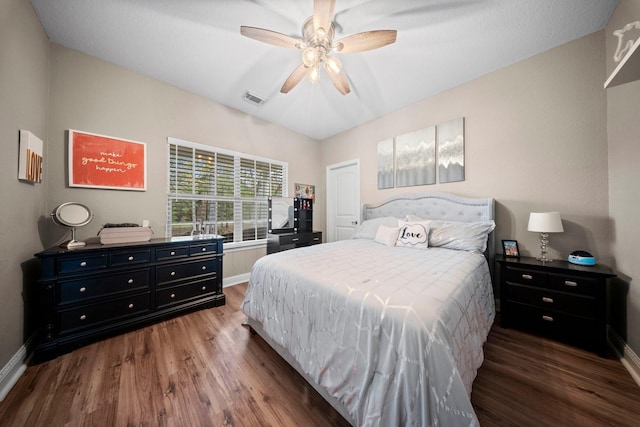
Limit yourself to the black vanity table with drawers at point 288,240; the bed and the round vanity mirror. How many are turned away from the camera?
0

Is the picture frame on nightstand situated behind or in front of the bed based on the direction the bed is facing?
behind

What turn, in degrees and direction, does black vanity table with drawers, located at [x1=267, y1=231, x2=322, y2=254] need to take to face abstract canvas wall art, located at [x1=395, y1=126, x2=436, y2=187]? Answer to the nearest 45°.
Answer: approximately 45° to its left

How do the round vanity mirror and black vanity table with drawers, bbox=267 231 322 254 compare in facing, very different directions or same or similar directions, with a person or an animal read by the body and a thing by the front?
same or similar directions

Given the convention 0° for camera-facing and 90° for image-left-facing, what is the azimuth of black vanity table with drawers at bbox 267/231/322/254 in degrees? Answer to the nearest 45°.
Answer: approximately 315°

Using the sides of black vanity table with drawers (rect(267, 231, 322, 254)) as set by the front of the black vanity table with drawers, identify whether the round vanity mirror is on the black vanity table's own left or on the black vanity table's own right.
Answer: on the black vanity table's own right

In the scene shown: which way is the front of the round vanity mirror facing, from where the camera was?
facing the viewer

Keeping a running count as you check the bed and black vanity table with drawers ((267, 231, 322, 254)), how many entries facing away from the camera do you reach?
0

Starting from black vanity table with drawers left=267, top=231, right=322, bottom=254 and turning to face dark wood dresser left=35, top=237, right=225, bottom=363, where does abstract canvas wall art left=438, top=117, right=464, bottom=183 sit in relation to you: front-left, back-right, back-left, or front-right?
back-left

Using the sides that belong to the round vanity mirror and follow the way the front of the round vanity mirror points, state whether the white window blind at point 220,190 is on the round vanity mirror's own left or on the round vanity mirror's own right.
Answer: on the round vanity mirror's own left

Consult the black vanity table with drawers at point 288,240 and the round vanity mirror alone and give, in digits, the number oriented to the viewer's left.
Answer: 0

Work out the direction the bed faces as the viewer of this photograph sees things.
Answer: facing the viewer and to the left of the viewer
